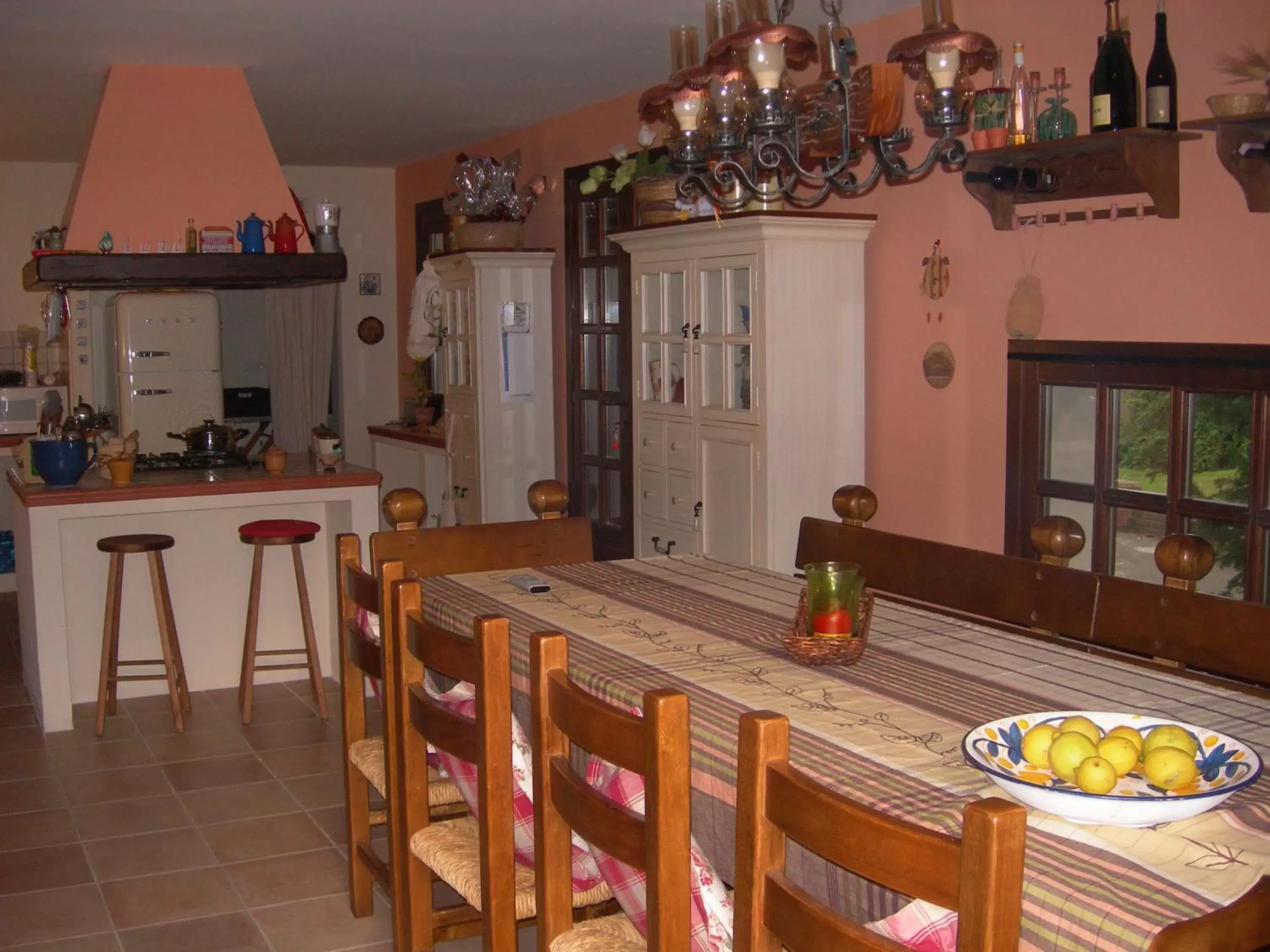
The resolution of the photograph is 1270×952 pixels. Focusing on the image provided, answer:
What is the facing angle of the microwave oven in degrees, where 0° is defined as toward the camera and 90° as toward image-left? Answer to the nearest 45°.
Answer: approximately 0°

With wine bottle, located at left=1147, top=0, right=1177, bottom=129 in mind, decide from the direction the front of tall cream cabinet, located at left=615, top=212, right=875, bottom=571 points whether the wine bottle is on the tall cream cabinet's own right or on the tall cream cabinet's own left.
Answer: on the tall cream cabinet's own left

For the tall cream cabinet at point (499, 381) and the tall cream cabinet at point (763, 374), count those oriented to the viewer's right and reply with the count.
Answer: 0

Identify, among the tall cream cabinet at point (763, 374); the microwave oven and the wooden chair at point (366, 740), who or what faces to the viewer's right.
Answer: the wooden chair

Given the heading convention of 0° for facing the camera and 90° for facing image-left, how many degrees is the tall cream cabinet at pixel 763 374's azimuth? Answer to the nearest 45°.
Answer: approximately 45°

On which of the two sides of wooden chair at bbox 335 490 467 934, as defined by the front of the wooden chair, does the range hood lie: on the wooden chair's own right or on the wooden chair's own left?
on the wooden chair's own left

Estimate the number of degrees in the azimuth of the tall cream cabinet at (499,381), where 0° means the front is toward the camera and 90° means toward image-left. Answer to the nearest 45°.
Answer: approximately 90°

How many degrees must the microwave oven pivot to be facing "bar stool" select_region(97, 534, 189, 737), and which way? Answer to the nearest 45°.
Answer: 0° — it already faces it

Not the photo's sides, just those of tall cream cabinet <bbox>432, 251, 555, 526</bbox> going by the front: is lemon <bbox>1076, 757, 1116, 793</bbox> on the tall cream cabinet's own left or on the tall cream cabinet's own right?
on the tall cream cabinet's own left

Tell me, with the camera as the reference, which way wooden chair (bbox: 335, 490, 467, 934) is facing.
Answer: facing to the right of the viewer

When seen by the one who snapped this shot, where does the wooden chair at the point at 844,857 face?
facing away from the viewer and to the right of the viewer

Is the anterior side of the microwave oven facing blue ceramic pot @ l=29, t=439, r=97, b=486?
yes
